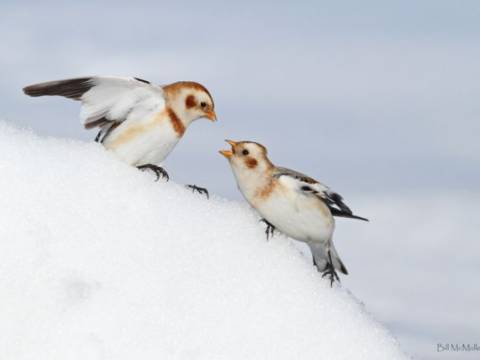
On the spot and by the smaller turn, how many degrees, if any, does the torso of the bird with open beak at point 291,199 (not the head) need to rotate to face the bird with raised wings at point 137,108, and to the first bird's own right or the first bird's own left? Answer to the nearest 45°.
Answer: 0° — it already faces it

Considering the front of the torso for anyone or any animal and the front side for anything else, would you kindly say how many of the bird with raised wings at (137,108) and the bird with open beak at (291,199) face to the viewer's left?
1

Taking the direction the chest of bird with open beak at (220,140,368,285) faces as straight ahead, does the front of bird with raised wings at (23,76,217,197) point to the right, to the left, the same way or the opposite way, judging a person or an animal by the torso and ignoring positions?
the opposite way

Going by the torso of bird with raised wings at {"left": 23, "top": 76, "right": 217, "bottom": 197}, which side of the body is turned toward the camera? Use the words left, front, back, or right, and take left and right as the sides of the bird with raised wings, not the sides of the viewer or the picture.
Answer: right

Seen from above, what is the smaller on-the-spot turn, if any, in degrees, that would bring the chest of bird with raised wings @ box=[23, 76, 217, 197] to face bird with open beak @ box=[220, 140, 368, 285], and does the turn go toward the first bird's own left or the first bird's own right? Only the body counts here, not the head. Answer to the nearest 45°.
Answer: approximately 45° to the first bird's own right

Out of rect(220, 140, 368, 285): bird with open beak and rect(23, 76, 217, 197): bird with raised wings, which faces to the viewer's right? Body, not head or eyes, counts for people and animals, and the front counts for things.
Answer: rect(23, 76, 217, 197): bird with raised wings

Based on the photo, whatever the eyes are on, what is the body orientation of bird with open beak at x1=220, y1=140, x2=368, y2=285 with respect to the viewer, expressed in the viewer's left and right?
facing to the left of the viewer
